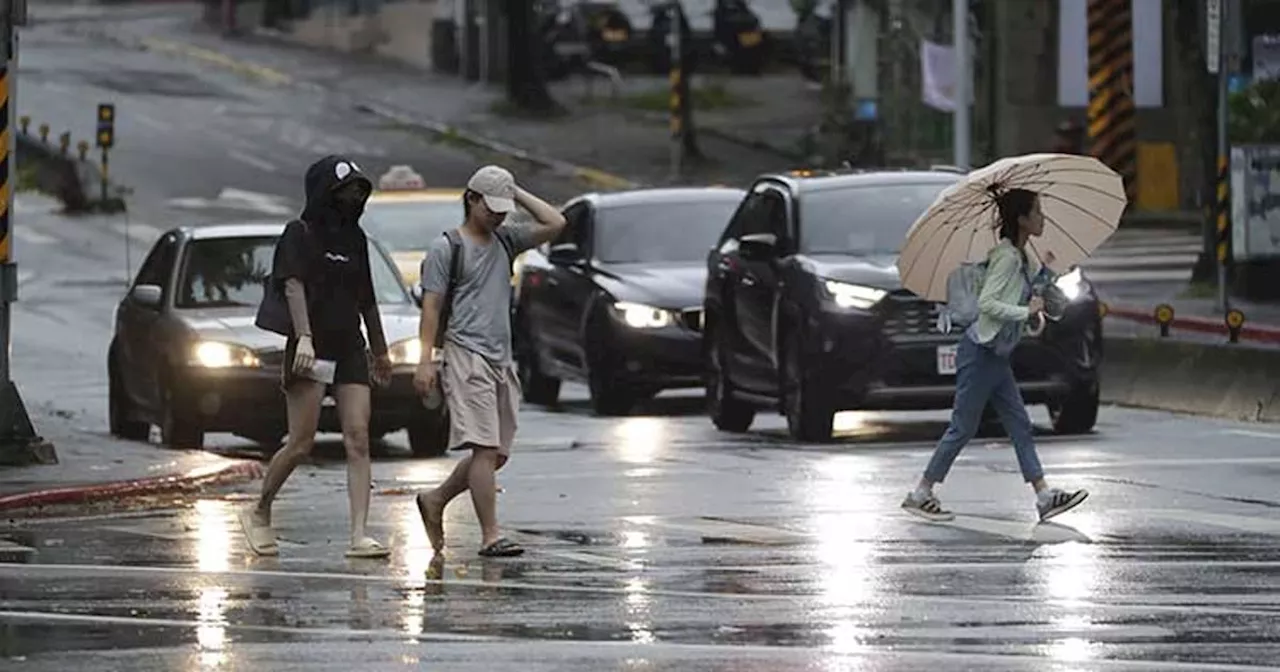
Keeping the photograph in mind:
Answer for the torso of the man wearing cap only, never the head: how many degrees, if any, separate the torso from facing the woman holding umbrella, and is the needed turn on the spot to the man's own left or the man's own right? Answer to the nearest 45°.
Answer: approximately 90° to the man's own left

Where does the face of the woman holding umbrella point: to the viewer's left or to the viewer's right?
to the viewer's right

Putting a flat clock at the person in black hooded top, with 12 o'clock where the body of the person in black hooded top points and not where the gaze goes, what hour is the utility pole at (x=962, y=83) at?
The utility pole is roughly at 8 o'clock from the person in black hooded top.

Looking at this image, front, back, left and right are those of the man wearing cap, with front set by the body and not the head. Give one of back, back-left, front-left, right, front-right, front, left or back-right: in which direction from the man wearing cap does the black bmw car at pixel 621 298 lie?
back-left

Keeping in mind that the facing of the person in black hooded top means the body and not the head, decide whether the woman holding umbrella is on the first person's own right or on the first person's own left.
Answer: on the first person's own left

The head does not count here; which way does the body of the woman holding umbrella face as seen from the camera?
to the viewer's right
